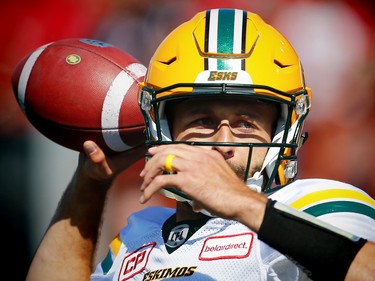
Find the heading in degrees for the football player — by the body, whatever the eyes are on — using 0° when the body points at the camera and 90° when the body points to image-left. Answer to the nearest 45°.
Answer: approximately 45°
